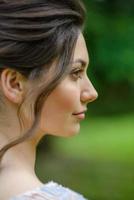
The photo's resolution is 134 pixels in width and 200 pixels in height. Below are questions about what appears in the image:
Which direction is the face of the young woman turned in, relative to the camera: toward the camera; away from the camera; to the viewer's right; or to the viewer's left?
to the viewer's right

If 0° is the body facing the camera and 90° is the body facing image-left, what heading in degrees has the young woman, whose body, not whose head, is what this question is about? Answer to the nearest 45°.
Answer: approximately 270°
